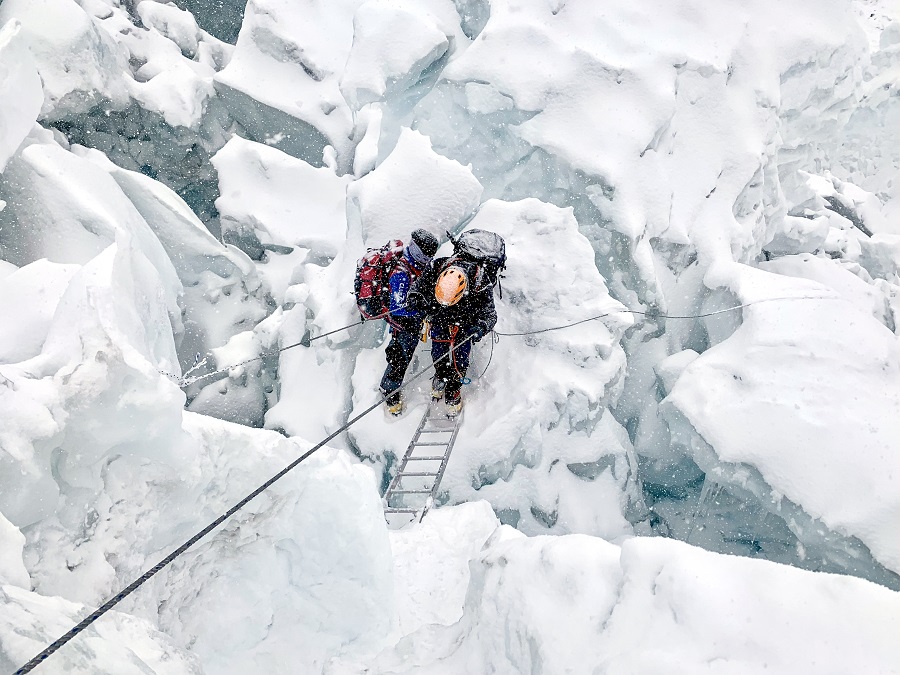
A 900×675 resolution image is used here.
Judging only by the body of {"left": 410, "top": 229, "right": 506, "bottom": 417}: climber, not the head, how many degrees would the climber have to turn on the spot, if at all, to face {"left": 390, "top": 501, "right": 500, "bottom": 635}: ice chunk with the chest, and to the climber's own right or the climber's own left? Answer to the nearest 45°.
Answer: approximately 45° to the climber's own left

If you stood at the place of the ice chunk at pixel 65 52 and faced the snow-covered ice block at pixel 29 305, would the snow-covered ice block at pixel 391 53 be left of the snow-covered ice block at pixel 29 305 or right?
left

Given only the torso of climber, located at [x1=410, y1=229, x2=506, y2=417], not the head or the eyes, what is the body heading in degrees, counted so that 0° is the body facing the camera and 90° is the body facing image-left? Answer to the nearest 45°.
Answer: approximately 45°

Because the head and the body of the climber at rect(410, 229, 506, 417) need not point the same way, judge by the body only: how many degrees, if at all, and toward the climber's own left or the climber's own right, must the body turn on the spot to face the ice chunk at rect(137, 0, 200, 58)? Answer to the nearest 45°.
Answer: approximately 90° to the climber's own right

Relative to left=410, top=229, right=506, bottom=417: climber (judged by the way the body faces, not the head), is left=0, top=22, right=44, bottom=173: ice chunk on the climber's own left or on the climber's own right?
on the climber's own right
